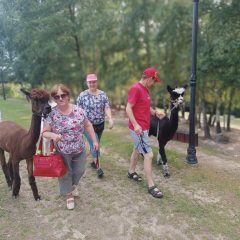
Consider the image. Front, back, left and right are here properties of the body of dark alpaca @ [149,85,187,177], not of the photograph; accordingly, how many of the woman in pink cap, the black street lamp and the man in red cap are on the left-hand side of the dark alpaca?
1

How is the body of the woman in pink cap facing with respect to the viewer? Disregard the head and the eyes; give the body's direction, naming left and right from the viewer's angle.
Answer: facing the viewer

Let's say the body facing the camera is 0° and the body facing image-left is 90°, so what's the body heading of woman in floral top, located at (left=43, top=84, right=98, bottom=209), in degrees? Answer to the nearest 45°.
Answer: approximately 0°

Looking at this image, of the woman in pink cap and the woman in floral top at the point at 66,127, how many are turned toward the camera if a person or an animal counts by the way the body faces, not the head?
2

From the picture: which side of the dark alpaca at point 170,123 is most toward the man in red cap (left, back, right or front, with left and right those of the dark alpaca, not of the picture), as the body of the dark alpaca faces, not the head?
right

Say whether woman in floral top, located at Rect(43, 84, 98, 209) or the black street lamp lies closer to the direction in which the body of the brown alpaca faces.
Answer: the woman in floral top

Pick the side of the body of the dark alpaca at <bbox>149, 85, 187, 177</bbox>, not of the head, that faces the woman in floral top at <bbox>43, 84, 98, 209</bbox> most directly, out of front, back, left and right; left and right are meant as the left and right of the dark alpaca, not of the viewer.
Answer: right

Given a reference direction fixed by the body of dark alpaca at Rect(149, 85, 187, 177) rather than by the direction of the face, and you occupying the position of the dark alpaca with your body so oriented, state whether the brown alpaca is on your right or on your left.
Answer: on your right

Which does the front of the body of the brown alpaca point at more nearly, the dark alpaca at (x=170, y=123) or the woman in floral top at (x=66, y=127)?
the woman in floral top

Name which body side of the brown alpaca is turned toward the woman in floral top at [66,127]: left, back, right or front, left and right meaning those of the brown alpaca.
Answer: front

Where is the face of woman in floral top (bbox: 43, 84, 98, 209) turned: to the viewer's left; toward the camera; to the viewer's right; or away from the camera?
toward the camera

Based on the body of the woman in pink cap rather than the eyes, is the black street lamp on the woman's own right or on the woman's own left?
on the woman's own left

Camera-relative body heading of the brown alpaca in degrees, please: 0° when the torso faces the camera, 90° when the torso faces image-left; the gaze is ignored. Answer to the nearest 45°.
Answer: approximately 315°

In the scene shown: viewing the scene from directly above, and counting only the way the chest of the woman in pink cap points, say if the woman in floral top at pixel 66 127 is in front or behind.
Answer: in front
